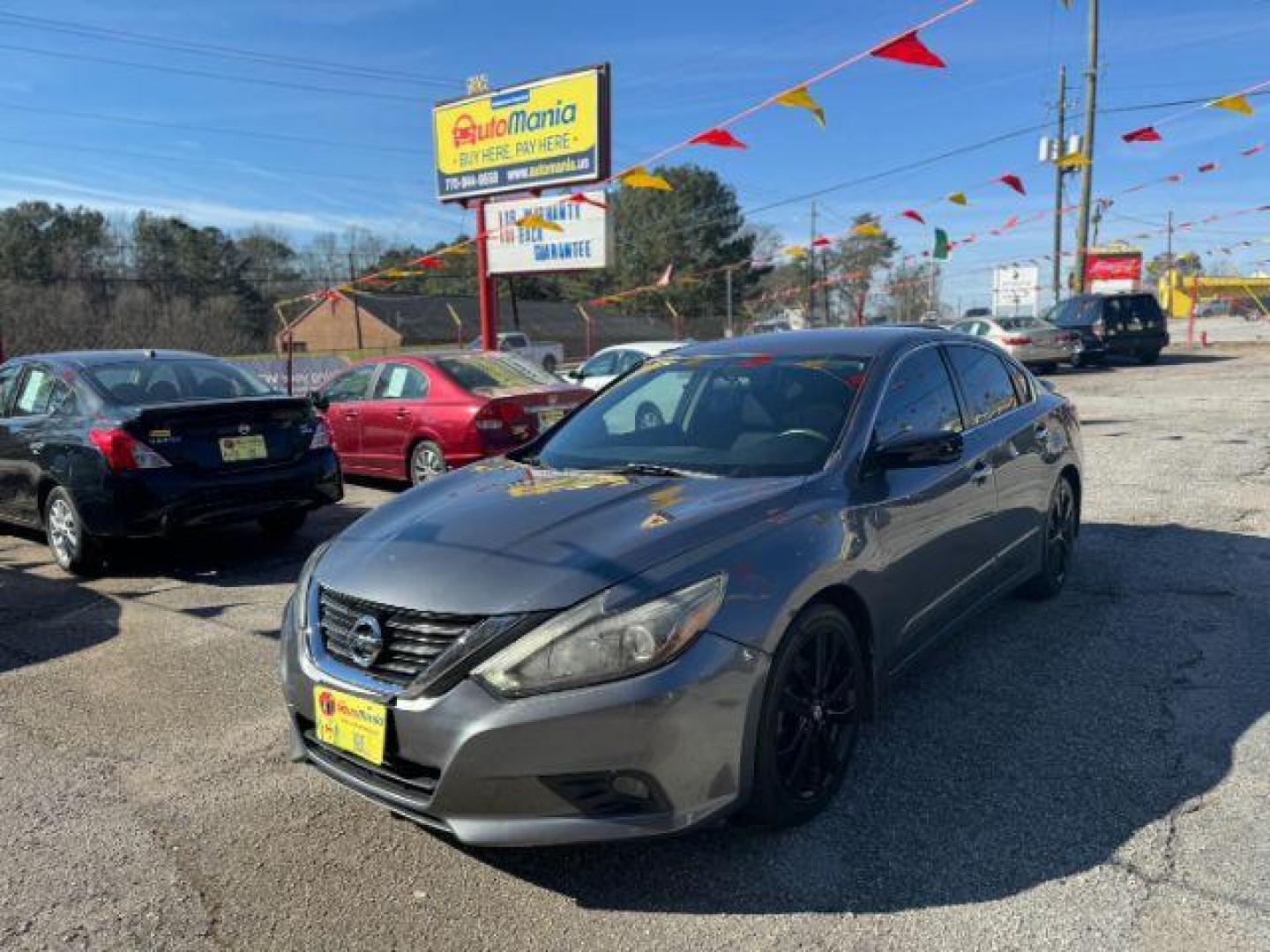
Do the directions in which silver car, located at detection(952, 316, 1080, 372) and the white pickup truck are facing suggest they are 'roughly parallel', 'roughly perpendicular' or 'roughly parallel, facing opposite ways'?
roughly perpendicular

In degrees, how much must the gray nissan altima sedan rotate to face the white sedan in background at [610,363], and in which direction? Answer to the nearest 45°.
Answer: approximately 135° to its right

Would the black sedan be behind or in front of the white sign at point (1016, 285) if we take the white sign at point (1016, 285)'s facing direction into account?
in front

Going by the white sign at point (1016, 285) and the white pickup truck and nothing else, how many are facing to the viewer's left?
1

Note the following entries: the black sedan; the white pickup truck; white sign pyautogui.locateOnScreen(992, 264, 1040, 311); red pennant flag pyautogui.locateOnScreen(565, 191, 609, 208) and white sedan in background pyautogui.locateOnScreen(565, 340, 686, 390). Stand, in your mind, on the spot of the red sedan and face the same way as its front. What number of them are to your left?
1

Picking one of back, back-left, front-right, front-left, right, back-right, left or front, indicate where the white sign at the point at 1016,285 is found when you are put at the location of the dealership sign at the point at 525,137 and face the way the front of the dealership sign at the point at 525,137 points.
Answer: back

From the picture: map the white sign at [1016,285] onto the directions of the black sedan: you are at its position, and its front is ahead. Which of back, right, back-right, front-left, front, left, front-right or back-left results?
right

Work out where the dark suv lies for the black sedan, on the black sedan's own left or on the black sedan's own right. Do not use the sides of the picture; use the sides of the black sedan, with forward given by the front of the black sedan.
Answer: on the black sedan's own right

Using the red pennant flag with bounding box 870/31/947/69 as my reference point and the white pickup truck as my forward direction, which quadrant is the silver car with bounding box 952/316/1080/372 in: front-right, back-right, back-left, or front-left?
front-right

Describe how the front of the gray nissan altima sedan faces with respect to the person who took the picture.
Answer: facing the viewer and to the left of the viewer

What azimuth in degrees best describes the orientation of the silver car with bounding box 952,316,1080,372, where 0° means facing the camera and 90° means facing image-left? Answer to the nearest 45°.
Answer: approximately 135°

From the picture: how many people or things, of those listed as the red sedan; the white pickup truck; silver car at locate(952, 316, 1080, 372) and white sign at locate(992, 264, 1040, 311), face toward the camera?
1

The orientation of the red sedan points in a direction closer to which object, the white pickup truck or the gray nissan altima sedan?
the white pickup truck

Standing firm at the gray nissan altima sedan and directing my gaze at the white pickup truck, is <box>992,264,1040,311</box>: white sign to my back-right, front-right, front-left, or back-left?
front-right

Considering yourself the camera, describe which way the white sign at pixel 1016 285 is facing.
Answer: facing the viewer

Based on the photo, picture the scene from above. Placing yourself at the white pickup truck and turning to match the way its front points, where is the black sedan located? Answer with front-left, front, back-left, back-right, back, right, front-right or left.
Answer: left

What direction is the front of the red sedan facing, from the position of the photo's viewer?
facing away from the viewer and to the left of the viewer

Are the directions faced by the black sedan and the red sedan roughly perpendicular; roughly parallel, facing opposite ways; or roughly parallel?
roughly parallel

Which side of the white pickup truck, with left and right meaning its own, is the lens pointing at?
left

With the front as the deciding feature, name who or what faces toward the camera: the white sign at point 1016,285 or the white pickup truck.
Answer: the white sign
